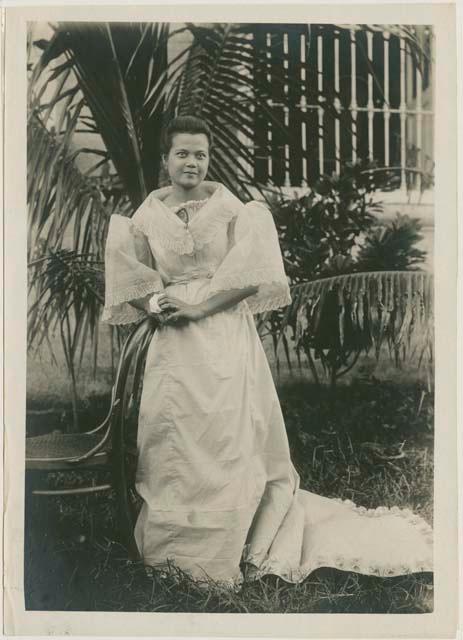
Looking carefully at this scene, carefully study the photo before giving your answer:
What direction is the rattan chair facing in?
to the viewer's left
